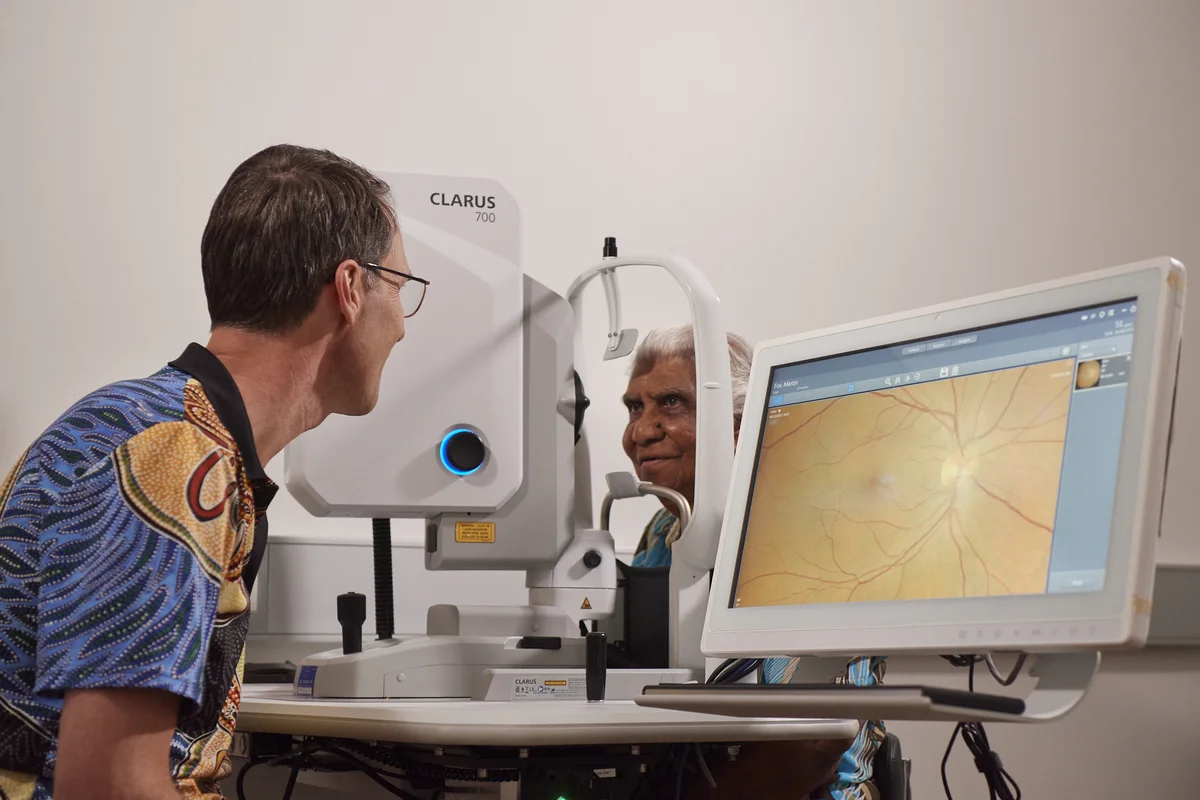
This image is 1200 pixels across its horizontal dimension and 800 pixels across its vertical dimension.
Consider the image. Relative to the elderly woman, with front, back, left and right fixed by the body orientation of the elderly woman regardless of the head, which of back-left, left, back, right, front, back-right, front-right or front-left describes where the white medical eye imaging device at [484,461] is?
front-left

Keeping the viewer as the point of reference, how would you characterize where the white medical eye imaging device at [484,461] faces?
facing to the right of the viewer

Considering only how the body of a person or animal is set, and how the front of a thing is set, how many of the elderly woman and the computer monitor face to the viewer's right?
0

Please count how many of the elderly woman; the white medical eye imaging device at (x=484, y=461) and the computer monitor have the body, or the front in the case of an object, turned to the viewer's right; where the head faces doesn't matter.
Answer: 1

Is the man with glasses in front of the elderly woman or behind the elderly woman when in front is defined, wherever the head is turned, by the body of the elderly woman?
in front

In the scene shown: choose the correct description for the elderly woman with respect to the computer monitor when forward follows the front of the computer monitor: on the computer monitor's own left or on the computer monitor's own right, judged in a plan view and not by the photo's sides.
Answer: on the computer monitor's own right

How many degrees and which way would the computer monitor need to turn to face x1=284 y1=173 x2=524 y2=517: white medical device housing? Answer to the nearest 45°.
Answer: approximately 90° to its right

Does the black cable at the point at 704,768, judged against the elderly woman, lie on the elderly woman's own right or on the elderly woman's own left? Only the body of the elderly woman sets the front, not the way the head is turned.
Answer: on the elderly woman's own left

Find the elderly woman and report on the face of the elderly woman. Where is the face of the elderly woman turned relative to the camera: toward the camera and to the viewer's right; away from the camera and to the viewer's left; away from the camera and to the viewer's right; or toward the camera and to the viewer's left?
toward the camera and to the viewer's left
